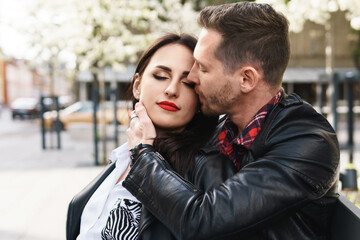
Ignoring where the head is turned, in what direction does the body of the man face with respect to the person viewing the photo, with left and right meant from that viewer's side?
facing to the left of the viewer

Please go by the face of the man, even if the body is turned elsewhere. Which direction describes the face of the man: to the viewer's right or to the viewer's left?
to the viewer's left
